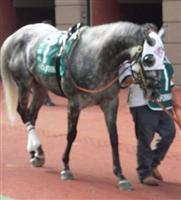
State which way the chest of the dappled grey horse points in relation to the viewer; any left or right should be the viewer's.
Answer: facing the viewer and to the right of the viewer
